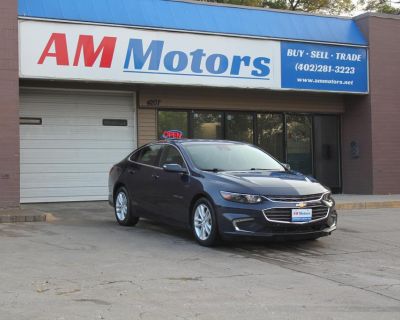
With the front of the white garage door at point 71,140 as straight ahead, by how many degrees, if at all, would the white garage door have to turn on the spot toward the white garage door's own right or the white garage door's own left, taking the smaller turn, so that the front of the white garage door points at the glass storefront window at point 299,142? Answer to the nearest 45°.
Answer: approximately 90° to the white garage door's own left

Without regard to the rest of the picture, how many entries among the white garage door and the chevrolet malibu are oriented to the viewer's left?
0

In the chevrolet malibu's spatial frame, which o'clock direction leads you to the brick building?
The brick building is roughly at 7 o'clock from the chevrolet malibu.

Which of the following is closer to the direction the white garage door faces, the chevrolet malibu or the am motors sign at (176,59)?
the chevrolet malibu

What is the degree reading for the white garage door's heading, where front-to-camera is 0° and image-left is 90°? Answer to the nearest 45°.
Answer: approximately 0°

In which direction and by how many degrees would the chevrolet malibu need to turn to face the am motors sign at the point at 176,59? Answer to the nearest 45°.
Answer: approximately 135° to its left

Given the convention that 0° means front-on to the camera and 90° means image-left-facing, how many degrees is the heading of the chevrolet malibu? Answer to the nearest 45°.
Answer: approximately 315°

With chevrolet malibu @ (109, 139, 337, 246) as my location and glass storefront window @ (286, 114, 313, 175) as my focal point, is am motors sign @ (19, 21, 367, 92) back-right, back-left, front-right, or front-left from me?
front-left
